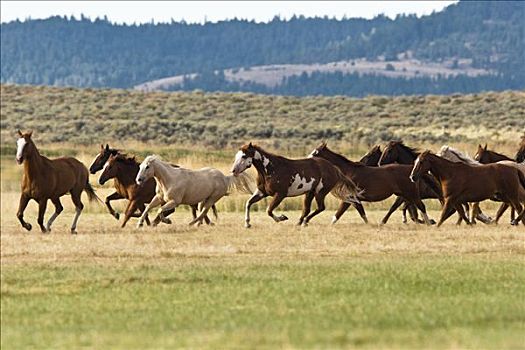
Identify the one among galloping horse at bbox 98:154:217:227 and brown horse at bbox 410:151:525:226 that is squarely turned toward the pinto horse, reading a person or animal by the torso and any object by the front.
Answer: the brown horse

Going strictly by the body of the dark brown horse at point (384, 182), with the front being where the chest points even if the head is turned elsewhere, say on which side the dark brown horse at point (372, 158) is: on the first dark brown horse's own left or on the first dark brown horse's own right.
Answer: on the first dark brown horse's own right

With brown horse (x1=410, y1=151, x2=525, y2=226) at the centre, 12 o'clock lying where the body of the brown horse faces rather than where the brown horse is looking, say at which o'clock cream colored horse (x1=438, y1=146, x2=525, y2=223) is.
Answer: The cream colored horse is roughly at 3 o'clock from the brown horse.

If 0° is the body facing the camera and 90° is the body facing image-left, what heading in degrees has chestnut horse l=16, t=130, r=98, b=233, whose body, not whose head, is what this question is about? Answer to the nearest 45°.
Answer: approximately 45°

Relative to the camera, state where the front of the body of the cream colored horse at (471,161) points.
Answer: to the viewer's left

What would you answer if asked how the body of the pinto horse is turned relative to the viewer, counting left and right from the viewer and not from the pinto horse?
facing to the left of the viewer

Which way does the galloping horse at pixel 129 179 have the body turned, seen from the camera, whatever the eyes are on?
to the viewer's left

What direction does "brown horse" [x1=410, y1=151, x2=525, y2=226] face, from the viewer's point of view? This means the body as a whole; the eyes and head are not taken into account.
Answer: to the viewer's left

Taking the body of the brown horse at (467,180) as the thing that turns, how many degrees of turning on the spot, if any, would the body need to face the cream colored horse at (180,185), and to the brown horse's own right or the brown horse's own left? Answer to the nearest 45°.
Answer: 0° — it already faces it

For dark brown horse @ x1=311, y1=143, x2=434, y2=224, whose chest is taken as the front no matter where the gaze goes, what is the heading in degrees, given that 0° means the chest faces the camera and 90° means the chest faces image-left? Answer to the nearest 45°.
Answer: approximately 90°

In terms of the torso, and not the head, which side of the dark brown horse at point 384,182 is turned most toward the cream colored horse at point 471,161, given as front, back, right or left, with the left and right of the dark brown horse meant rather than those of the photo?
back
